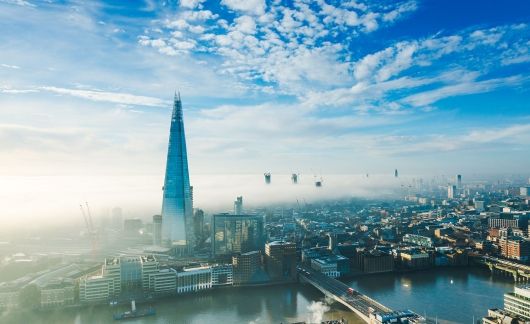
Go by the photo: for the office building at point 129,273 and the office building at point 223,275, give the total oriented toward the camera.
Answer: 2

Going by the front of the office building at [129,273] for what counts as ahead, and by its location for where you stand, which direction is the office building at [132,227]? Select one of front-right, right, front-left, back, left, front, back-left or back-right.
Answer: back

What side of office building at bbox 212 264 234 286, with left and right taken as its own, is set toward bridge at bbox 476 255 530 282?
left

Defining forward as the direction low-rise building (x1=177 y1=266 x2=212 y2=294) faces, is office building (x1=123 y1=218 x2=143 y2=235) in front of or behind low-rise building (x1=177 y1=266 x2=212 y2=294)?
behind

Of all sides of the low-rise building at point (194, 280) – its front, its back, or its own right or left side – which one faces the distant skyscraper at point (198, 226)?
back

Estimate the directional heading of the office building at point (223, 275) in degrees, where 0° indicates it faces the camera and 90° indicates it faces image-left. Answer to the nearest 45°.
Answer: approximately 0°

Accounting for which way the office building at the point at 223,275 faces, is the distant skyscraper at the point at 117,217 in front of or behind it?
behind

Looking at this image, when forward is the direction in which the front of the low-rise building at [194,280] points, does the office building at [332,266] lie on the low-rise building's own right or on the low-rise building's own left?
on the low-rise building's own left
